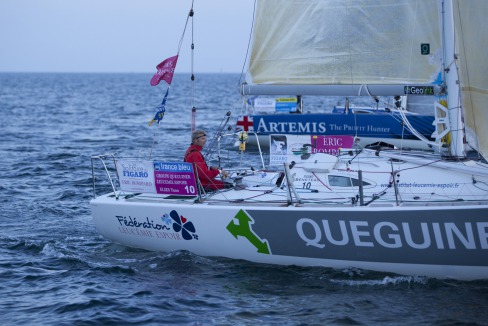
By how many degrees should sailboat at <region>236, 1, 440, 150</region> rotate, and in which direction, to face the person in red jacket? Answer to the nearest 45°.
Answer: approximately 180°

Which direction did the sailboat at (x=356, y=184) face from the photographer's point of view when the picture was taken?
facing to the right of the viewer

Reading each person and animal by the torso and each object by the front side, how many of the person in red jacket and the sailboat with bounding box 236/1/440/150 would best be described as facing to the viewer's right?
2

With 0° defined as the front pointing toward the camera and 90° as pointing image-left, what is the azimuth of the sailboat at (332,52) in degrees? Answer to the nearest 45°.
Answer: approximately 270°

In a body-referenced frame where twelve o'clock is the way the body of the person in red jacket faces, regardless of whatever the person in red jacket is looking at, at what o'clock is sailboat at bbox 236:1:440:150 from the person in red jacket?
The sailboat is roughly at 10 o'clock from the person in red jacket.

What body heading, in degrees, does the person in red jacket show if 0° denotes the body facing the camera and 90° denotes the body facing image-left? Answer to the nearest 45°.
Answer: approximately 270°
